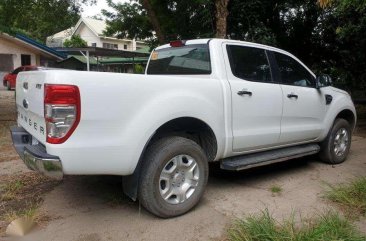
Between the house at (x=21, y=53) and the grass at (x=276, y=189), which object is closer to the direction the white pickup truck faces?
the grass

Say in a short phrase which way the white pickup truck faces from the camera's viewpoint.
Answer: facing away from the viewer and to the right of the viewer

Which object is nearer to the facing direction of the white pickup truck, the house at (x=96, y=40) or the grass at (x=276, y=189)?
the grass
